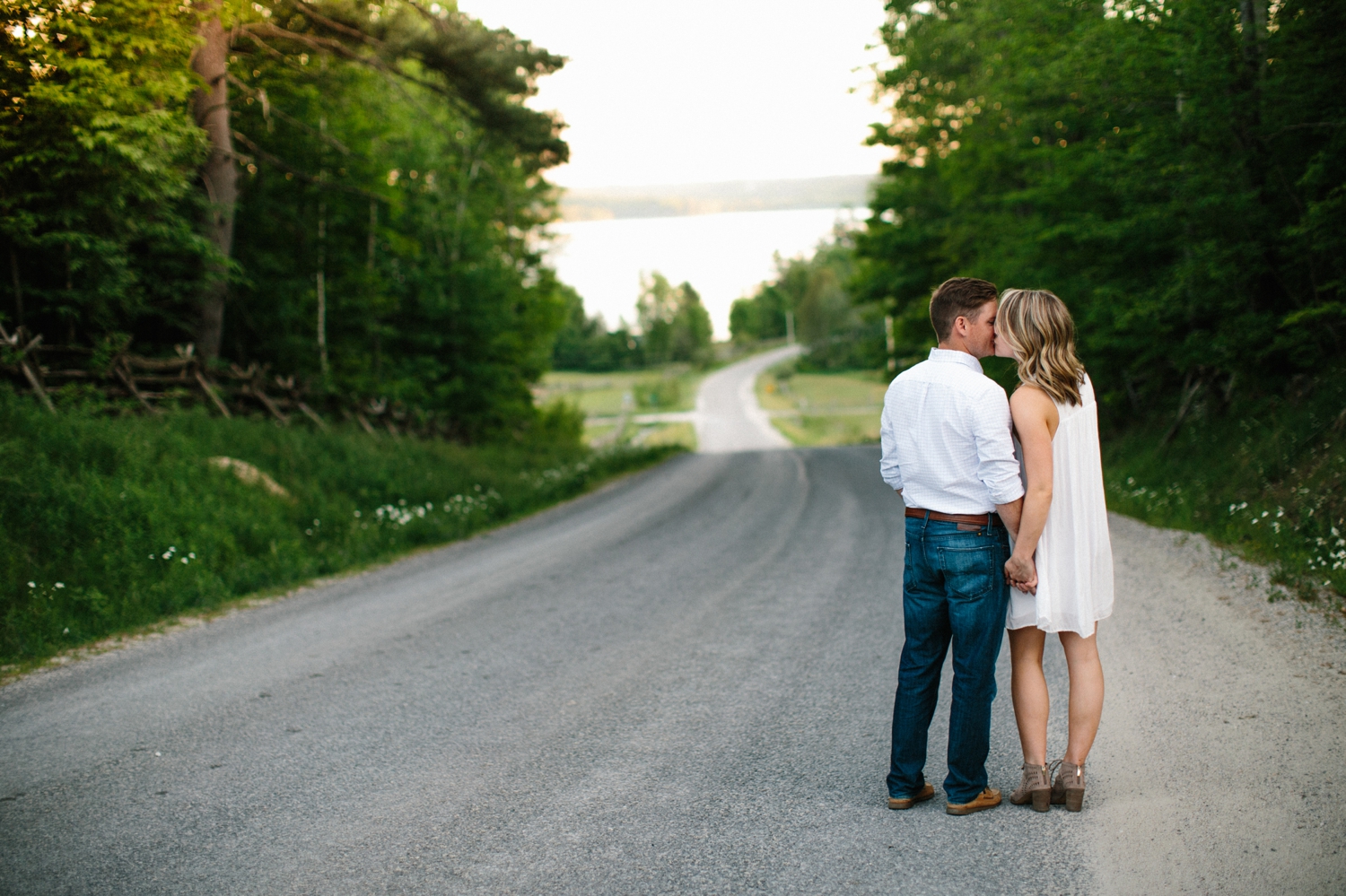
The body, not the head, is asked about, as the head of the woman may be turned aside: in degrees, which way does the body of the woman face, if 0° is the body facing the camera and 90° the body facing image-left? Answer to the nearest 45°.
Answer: approximately 135°

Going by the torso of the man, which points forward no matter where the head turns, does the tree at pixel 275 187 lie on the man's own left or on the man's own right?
on the man's own left

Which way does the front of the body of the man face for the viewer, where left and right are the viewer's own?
facing away from the viewer and to the right of the viewer

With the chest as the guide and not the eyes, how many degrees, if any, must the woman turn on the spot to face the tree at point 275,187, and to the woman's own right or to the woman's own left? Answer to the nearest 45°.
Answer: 0° — they already face it

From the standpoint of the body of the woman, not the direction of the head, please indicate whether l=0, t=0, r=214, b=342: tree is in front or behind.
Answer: in front

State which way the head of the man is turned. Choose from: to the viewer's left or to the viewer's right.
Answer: to the viewer's right

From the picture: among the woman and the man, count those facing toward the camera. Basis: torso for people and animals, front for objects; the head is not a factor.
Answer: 0
